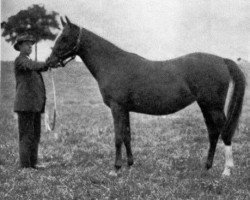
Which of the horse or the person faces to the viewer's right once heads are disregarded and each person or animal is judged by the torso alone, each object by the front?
the person

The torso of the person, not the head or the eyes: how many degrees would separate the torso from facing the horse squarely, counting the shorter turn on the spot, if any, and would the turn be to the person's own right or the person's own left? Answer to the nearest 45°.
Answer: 0° — they already face it

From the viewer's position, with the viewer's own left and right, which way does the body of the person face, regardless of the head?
facing to the right of the viewer

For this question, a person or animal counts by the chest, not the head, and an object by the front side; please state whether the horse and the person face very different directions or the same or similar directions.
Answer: very different directions

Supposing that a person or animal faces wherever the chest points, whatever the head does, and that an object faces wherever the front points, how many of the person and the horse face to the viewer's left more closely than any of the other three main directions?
1

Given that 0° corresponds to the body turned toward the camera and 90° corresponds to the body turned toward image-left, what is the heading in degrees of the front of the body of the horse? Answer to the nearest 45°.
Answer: approximately 90°

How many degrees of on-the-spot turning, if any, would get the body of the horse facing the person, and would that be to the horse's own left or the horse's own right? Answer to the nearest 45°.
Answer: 0° — it already faces them
